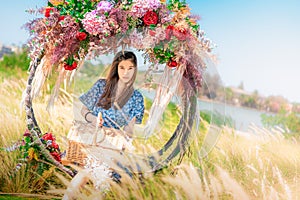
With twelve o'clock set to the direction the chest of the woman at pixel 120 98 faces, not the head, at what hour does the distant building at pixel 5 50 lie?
The distant building is roughly at 5 o'clock from the woman.

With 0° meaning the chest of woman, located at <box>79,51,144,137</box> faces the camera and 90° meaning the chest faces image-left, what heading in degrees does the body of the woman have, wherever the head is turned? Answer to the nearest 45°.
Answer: approximately 0°
